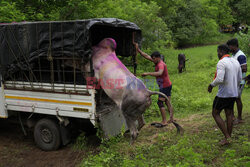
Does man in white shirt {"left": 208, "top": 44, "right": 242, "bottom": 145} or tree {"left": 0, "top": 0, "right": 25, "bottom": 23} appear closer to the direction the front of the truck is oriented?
the tree

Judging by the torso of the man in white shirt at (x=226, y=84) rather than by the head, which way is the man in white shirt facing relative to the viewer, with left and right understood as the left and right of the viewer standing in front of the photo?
facing away from the viewer and to the left of the viewer

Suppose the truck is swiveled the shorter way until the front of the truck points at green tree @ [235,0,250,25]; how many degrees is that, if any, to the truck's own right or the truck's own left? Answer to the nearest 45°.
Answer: approximately 90° to the truck's own right

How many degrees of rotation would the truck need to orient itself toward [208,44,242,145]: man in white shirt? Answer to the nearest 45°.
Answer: approximately 180°

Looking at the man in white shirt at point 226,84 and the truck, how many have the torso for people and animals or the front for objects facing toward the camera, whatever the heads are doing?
0

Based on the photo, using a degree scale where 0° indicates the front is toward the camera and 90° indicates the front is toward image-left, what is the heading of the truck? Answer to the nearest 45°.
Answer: approximately 135°

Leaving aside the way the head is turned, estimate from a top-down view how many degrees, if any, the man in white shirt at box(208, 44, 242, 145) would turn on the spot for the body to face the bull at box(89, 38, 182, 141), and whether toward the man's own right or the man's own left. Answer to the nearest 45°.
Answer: approximately 45° to the man's own left

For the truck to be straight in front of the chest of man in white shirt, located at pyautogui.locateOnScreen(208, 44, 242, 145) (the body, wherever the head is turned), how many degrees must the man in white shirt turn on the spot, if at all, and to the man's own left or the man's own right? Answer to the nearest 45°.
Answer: approximately 45° to the man's own left
